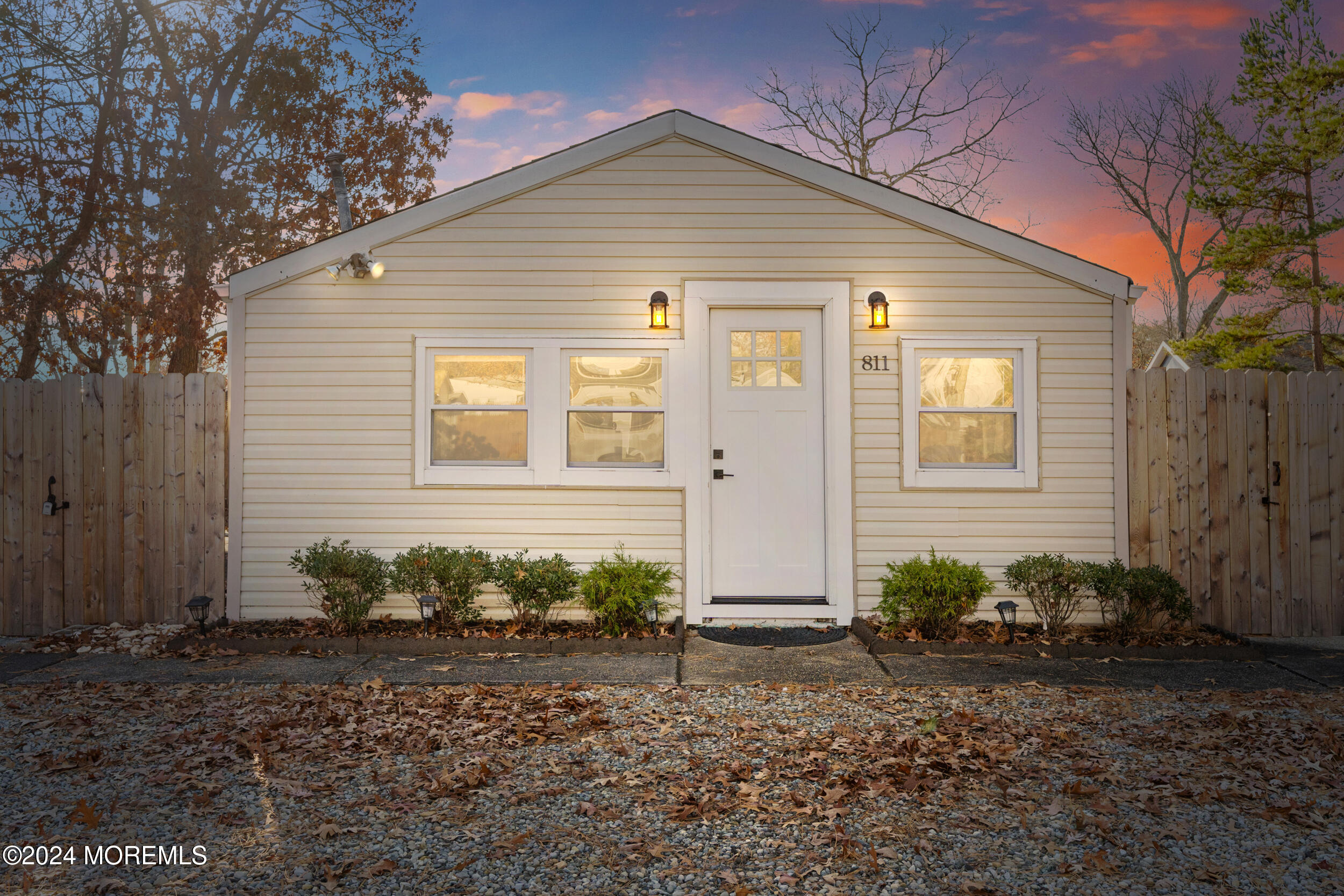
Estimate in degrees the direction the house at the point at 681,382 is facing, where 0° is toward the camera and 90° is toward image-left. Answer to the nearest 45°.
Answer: approximately 0°

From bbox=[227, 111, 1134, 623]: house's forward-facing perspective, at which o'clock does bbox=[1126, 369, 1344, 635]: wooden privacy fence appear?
The wooden privacy fence is roughly at 9 o'clock from the house.

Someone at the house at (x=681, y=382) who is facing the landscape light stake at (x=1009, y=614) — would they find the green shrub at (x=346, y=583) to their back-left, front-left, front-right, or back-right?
back-right

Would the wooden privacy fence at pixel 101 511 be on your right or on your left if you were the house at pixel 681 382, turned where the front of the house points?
on your right

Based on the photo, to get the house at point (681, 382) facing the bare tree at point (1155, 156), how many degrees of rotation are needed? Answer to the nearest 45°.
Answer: approximately 135° to its left

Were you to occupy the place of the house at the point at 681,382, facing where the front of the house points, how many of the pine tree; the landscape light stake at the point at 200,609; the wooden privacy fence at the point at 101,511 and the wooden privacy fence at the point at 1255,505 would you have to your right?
2

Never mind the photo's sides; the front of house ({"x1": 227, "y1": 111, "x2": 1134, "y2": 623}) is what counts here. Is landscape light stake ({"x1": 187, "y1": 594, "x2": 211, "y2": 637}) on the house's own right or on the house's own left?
on the house's own right

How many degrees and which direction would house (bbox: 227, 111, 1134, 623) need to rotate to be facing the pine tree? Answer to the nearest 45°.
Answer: approximately 135° to its left

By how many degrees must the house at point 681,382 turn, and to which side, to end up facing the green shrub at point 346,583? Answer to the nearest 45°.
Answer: approximately 90° to its right

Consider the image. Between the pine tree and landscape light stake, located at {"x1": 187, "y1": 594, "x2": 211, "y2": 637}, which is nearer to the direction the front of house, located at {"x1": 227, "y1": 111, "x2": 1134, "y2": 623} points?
the landscape light stake

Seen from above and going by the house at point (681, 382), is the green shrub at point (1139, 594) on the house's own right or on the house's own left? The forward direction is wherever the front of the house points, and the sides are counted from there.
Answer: on the house's own left

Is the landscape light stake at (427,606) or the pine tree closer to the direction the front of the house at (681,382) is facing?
the landscape light stake
